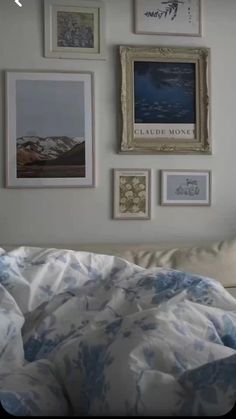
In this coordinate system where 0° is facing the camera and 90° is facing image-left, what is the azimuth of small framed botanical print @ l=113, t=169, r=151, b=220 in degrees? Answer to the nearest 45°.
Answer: approximately 0°

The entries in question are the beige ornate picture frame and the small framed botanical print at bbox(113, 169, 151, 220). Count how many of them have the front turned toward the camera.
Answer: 2

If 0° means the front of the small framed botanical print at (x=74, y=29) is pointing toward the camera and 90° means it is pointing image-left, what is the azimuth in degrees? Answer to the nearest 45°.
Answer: approximately 0°

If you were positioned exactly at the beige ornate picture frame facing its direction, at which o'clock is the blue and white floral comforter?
The blue and white floral comforter is roughly at 12 o'clock from the beige ornate picture frame.
